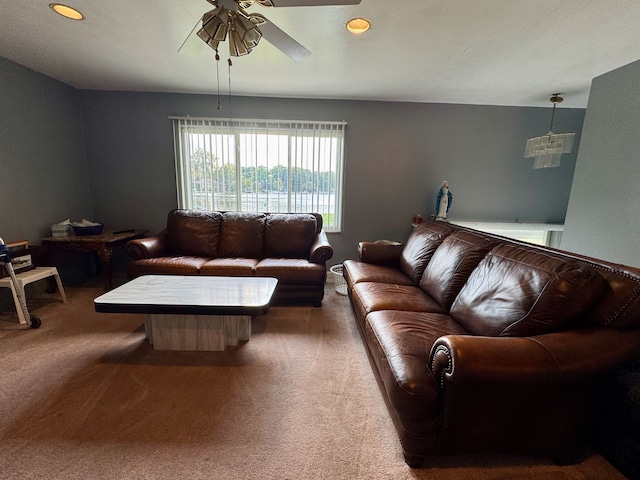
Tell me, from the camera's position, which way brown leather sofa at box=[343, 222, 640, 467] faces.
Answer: facing the viewer and to the left of the viewer

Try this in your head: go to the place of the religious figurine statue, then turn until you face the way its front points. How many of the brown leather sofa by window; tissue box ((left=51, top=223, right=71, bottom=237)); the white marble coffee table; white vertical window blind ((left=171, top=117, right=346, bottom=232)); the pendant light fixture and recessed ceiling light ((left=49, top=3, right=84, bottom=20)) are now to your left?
1

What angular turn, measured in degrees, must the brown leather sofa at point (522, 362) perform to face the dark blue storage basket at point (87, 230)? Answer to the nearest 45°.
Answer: approximately 45° to its right

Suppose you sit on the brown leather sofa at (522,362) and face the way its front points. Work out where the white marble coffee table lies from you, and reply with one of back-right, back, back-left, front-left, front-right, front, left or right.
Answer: front-right

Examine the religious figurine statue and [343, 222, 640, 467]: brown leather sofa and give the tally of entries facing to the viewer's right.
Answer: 0

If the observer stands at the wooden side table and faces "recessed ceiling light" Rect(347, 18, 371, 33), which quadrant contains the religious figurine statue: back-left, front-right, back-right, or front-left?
front-left

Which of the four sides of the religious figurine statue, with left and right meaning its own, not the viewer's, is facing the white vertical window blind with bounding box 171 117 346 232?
right

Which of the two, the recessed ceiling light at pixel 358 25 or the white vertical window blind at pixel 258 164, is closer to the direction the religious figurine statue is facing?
the recessed ceiling light

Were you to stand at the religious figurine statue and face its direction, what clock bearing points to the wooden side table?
The wooden side table is roughly at 2 o'clock from the religious figurine statue.

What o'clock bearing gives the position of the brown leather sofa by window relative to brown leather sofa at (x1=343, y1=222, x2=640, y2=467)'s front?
The brown leather sofa by window is roughly at 2 o'clock from the brown leather sofa.

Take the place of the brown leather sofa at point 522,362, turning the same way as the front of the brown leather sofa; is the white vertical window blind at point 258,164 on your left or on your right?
on your right

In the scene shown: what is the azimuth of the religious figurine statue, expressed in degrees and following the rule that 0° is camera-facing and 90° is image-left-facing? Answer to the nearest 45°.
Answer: approximately 0°

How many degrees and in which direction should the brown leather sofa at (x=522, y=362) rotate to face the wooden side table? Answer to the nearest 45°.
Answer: approximately 45° to its right

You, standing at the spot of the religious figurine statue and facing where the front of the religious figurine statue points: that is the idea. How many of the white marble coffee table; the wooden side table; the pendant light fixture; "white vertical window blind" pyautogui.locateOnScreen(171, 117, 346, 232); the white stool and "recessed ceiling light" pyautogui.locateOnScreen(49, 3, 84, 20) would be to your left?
1

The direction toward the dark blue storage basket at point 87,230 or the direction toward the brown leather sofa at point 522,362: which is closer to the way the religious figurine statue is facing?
the brown leather sofa

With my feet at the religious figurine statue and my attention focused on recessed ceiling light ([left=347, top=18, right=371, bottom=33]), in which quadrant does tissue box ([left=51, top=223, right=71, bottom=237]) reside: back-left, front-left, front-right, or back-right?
front-right

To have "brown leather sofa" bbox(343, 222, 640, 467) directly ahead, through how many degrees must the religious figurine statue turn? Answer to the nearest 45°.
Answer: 0° — it already faces it
